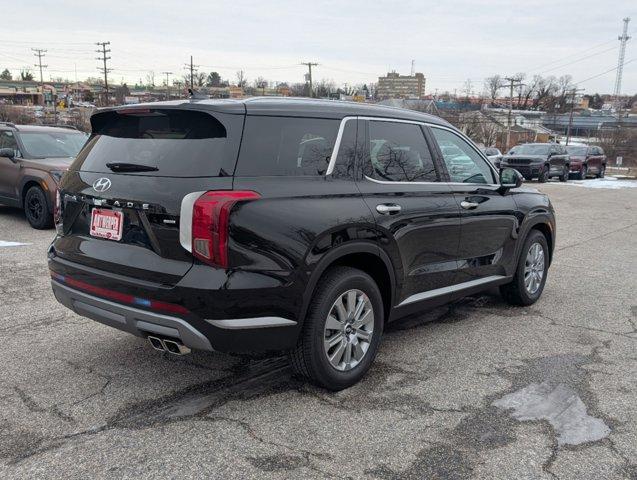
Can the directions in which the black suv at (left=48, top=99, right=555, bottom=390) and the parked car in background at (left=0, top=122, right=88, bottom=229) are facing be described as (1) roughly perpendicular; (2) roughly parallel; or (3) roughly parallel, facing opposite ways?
roughly perpendicular

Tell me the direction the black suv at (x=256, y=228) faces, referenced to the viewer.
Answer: facing away from the viewer and to the right of the viewer

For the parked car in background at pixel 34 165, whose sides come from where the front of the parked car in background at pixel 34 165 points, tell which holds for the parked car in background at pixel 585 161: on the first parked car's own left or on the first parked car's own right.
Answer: on the first parked car's own left

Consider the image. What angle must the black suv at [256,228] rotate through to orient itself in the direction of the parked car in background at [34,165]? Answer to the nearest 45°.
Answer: approximately 90° to its left

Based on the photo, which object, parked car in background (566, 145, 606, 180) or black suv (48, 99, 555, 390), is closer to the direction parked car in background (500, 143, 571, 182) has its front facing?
the black suv

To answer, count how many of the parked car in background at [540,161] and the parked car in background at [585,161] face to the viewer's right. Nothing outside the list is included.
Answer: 0

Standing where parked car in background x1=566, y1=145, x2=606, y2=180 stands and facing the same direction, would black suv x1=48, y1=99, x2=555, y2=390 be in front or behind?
in front

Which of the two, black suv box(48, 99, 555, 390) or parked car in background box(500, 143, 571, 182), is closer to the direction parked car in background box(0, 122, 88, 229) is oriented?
the black suv

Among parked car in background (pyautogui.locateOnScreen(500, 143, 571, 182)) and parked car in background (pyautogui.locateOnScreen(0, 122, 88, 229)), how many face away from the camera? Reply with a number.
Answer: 0

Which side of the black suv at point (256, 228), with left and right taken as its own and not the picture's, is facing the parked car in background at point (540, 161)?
front
